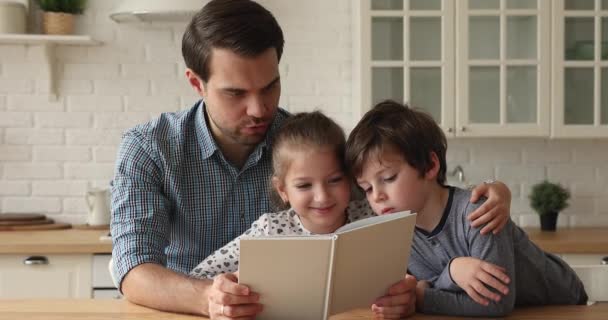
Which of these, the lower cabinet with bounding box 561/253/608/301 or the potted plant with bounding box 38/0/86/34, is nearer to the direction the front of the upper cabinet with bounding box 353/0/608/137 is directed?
the lower cabinet

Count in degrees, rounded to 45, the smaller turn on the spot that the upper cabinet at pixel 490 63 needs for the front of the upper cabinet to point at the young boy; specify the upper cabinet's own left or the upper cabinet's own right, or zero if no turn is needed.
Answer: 0° — it already faces them

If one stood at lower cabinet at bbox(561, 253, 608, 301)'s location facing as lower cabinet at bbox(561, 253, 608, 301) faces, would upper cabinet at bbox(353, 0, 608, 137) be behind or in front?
behind

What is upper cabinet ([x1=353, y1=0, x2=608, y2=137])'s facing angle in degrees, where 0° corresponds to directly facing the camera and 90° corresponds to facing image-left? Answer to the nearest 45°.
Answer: approximately 0°

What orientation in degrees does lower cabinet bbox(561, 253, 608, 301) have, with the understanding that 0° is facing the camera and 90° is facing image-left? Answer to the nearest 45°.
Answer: approximately 0°

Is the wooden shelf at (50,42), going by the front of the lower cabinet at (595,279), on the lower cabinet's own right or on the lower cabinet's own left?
on the lower cabinet's own right

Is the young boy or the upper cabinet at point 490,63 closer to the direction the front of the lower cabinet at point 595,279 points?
the young boy

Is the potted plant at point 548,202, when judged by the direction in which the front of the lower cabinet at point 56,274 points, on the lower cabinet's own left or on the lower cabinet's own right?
on the lower cabinet's own left
